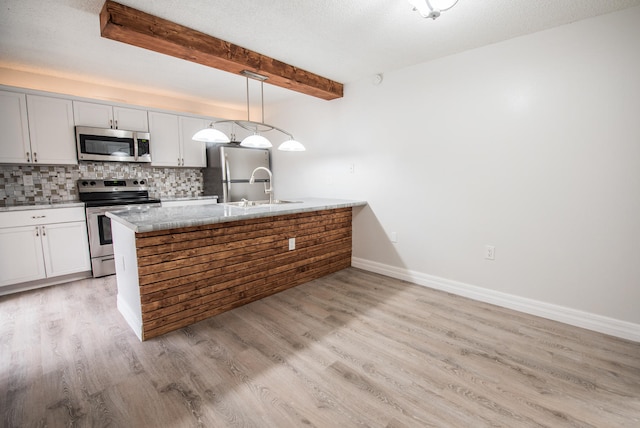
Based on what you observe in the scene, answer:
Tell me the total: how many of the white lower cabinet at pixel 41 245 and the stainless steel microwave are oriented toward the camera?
2

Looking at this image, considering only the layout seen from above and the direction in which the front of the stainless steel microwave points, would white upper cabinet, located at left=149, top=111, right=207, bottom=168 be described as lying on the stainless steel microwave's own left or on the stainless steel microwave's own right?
on the stainless steel microwave's own left

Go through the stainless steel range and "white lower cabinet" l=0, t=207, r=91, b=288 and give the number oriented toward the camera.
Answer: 2

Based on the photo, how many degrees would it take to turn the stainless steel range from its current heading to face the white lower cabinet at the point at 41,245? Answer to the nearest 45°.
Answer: approximately 90° to its right

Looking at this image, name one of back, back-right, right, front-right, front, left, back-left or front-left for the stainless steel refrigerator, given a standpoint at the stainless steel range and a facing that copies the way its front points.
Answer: left

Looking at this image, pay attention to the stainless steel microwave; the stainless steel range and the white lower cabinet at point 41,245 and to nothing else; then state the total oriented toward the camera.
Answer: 3

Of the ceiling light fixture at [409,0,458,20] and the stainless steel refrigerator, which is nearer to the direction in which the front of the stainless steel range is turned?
the ceiling light fixture

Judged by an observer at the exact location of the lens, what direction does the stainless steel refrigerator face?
facing the viewer and to the right of the viewer

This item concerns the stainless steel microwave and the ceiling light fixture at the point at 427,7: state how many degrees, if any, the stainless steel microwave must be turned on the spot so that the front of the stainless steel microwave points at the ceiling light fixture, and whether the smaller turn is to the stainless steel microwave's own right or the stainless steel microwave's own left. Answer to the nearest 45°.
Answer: approximately 45° to the stainless steel microwave's own left

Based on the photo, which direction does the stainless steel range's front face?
toward the camera

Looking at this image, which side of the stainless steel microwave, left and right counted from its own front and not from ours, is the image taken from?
front
